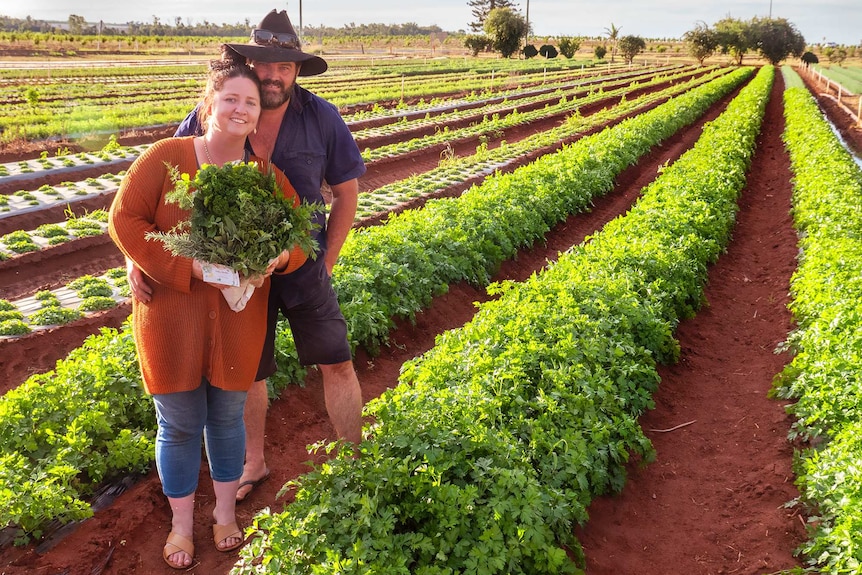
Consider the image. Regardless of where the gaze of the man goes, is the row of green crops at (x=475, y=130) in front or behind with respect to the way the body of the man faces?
behind

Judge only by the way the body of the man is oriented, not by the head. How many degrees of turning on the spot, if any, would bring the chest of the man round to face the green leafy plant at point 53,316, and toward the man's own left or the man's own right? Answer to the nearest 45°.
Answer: approximately 135° to the man's own right

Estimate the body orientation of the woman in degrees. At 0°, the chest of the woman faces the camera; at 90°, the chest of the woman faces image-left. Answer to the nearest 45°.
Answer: approximately 0°

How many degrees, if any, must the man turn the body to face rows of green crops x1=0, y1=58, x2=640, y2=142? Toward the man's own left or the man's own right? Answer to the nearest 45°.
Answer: approximately 180°

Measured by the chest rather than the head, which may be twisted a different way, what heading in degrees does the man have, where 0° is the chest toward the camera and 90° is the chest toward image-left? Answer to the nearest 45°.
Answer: approximately 0°

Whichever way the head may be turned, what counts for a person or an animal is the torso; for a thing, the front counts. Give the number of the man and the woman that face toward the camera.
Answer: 2

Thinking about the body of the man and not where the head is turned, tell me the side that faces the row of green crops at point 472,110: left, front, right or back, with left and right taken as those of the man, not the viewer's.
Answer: back

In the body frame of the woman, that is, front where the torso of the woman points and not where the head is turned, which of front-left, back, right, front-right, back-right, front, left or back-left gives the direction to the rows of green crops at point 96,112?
back
